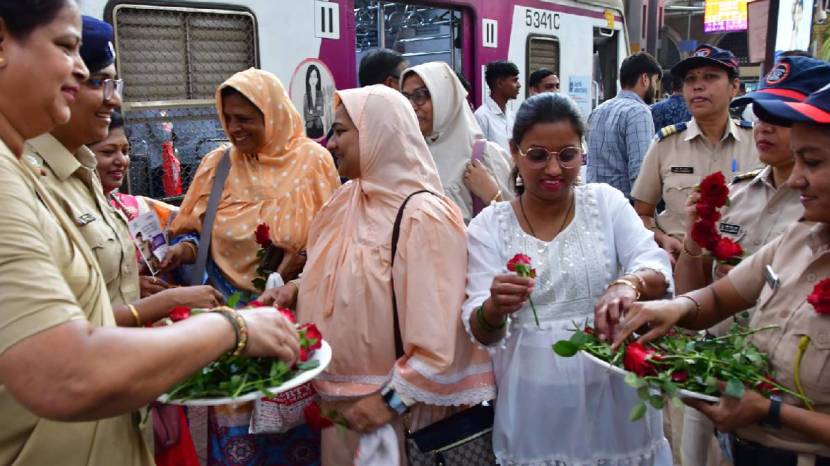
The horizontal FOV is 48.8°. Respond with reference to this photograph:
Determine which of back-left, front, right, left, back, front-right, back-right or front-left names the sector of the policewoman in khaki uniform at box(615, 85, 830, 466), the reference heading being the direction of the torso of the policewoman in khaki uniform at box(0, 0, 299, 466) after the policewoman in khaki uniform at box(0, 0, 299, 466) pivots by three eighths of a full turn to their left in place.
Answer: back-right

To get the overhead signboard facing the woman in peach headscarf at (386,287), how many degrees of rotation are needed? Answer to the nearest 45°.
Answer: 0° — it already faces them

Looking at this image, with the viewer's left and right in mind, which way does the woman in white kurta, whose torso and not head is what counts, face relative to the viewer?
facing the viewer

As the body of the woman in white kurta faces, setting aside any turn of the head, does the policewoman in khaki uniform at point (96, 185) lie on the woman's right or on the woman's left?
on the woman's right

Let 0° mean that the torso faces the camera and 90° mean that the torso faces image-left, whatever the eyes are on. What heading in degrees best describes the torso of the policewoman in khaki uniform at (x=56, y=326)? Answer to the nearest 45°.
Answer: approximately 270°

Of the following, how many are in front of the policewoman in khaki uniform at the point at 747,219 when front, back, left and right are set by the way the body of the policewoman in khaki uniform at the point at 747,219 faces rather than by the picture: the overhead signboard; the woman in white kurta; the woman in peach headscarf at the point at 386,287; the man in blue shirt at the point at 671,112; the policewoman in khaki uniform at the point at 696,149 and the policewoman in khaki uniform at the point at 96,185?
3

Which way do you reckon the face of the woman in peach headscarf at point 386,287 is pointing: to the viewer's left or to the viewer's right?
to the viewer's left

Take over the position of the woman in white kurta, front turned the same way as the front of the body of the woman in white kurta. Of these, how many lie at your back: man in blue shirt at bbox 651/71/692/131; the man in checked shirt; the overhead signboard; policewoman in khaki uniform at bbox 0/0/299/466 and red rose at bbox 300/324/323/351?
3

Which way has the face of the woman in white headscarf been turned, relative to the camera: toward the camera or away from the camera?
toward the camera

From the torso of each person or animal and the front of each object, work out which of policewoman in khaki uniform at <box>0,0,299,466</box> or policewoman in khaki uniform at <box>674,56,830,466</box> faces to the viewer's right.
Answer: policewoman in khaki uniform at <box>0,0,299,466</box>

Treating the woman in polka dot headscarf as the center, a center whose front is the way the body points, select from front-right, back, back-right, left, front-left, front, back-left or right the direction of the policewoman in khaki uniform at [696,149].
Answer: back-left

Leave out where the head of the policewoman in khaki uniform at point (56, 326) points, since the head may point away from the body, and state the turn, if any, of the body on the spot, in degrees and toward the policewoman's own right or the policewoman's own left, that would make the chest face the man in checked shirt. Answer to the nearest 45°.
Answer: approximately 45° to the policewoman's own left

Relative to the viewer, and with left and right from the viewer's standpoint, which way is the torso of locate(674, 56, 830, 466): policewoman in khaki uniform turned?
facing the viewer and to the left of the viewer

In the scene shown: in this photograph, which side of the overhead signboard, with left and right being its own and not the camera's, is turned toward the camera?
front
